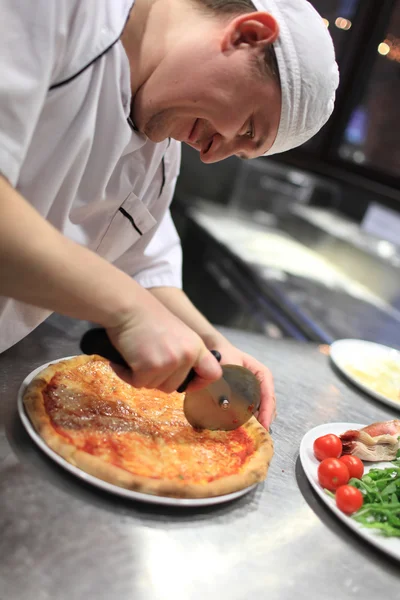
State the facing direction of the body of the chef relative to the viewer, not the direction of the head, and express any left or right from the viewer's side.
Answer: facing the viewer and to the right of the viewer

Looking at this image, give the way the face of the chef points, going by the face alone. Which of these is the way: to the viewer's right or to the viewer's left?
to the viewer's right
